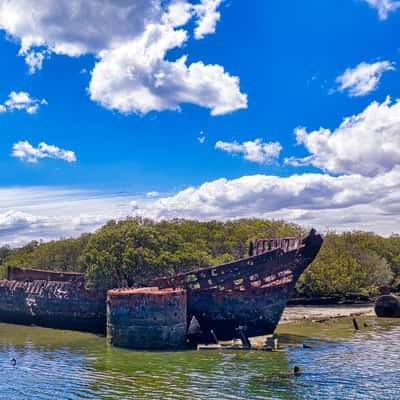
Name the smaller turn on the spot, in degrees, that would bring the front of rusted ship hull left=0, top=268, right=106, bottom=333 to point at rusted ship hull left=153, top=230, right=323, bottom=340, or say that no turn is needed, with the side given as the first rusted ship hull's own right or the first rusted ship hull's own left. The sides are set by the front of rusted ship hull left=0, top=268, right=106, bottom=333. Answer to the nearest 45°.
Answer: approximately 45° to the first rusted ship hull's own right

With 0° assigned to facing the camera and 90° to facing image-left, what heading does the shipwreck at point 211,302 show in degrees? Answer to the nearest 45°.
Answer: approximately 270°

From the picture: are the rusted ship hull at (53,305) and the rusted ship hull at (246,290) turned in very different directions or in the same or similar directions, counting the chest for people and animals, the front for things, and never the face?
same or similar directions

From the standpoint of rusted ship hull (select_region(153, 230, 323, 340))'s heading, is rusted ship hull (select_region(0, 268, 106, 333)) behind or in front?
behind
